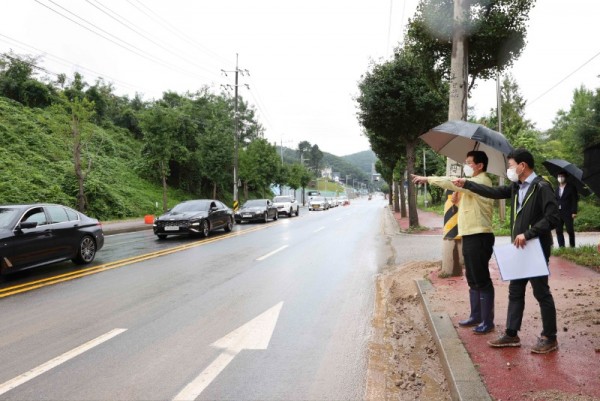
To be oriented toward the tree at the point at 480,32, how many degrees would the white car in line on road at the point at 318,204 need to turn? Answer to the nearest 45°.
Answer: approximately 45° to its left

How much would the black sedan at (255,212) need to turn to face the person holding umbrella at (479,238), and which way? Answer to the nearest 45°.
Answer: approximately 45° to its left

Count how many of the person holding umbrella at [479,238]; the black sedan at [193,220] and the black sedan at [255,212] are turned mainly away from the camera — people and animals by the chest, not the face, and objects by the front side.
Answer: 0

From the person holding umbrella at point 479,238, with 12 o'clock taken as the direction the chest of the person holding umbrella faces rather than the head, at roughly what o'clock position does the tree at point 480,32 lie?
The tree is roughly at 3 o'clock from the person holding umbrella.

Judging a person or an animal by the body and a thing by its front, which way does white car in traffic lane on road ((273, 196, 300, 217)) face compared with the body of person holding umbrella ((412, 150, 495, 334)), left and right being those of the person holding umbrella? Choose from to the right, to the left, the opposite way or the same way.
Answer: to the left

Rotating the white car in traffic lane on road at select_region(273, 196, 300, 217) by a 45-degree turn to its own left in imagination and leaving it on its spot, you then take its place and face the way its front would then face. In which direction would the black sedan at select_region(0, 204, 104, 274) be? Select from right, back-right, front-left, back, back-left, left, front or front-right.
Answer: front

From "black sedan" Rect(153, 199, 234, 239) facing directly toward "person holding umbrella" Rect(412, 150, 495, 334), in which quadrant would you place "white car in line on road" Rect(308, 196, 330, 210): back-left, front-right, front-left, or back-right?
back-left

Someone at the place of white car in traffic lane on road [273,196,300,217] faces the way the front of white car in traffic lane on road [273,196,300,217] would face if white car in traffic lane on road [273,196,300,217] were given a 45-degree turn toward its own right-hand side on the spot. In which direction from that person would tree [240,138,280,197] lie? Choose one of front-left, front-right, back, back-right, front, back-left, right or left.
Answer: right

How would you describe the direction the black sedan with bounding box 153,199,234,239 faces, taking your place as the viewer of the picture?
facing the viewer and to the left of the viewer

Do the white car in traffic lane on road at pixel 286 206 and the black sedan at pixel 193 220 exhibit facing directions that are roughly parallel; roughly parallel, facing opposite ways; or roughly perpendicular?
roughly parallel

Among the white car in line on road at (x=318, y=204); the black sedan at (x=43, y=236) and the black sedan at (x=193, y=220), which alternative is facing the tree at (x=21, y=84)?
the white car in line on road

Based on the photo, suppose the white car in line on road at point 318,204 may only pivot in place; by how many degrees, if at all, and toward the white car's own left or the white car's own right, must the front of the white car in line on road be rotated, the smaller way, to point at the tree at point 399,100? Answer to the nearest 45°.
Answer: approximately 45° to the white car's own left

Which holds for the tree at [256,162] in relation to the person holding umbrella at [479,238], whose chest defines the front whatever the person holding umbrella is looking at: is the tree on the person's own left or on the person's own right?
on the person's own right

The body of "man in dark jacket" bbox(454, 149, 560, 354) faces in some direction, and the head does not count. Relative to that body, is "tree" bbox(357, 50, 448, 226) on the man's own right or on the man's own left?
on the man's own right

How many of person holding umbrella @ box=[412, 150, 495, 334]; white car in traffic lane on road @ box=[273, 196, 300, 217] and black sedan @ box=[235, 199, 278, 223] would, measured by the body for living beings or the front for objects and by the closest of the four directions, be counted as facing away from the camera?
0

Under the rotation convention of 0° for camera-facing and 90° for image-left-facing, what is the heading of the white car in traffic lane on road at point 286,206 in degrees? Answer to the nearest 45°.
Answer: approximately 45°

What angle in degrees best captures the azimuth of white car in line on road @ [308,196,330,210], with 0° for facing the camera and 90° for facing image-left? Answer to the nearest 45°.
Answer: approximately 45°

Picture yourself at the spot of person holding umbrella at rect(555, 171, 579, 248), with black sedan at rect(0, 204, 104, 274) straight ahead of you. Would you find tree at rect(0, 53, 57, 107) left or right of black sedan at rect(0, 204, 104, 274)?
right

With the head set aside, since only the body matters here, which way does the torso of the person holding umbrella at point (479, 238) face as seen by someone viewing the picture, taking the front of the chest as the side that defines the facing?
to the viewer's left

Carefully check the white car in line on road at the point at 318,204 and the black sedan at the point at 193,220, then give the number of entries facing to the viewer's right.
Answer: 0
